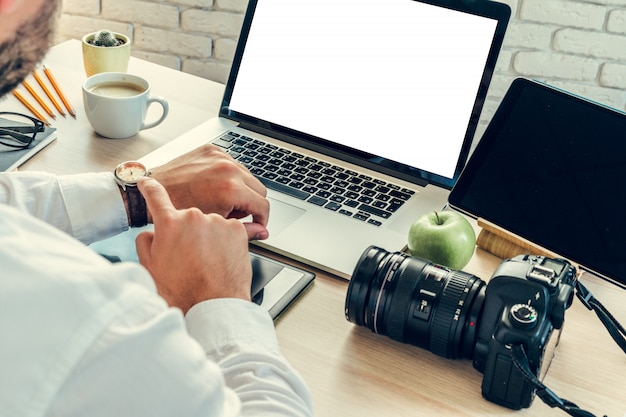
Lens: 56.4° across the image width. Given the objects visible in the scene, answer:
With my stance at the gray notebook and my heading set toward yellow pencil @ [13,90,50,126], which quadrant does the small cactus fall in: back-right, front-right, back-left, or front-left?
front-right

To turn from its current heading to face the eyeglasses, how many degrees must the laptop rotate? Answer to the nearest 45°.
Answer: approximately 45° to its right

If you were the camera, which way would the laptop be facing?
facing the viewer and to the left of the viewer

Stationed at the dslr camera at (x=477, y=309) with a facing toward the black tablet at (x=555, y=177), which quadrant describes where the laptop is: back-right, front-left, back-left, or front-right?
front-left

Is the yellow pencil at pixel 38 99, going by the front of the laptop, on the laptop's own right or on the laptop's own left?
on the laptop's own right

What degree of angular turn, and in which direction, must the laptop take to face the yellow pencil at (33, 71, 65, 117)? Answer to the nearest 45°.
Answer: approximately 45° to its right
